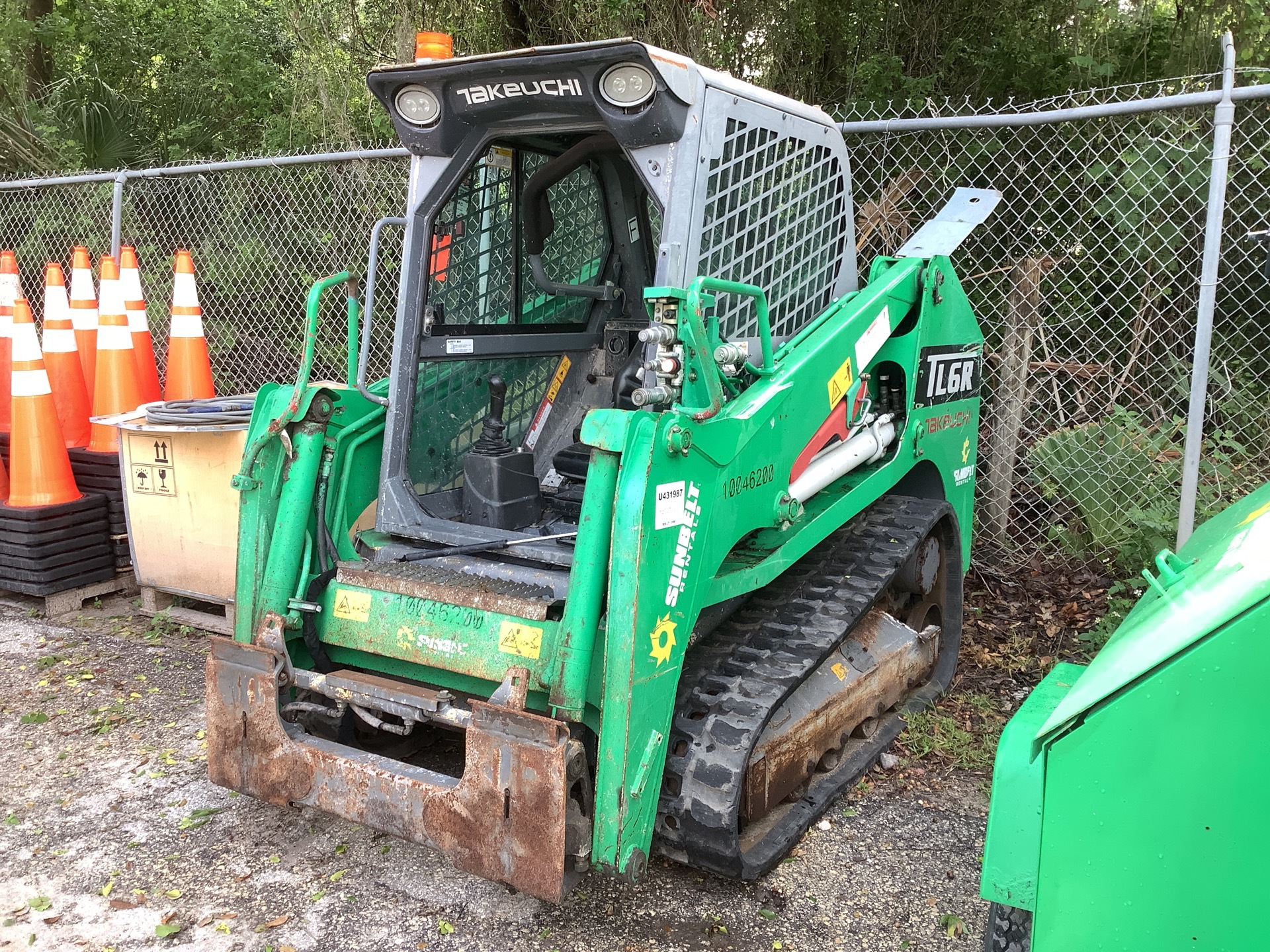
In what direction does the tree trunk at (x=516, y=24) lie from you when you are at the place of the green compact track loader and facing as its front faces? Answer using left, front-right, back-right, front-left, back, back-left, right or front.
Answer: back-right

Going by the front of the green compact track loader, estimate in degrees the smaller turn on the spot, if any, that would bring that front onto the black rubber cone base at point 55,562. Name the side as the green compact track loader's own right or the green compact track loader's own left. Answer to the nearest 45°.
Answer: approximately 90° to the green compact track loader's own right

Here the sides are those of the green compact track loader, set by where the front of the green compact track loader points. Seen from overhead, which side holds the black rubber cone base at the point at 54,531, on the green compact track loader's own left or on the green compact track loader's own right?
on the green compact track loader's own right

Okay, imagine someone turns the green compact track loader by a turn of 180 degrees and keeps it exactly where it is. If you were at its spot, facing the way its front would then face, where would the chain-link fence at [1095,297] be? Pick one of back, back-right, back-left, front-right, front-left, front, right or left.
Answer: front

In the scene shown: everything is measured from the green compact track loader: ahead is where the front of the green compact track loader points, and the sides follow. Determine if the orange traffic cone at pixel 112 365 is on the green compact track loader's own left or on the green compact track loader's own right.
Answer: on the green compact track loader's own right

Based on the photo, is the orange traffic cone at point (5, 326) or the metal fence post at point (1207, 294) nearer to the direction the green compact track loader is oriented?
the orange traffic cone

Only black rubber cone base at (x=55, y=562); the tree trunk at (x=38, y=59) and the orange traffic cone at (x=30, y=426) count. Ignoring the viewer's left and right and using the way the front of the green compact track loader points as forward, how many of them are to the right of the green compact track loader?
3

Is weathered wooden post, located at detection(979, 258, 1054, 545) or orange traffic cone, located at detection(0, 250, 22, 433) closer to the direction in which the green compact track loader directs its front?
the orange traffic cone

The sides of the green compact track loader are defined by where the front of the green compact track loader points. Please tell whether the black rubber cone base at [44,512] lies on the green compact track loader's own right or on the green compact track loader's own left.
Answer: on the green compact track loader's own right

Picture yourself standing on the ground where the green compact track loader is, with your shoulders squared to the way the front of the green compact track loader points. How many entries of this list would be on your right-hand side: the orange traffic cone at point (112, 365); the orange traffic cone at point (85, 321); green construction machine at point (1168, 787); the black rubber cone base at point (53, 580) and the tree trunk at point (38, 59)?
4

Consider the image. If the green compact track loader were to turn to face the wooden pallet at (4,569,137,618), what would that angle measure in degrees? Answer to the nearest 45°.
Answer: approximately 90° to its right

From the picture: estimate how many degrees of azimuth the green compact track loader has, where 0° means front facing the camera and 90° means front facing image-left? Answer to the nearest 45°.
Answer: approximately 45°

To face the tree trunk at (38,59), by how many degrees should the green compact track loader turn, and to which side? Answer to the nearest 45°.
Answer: approximately 90° to its right

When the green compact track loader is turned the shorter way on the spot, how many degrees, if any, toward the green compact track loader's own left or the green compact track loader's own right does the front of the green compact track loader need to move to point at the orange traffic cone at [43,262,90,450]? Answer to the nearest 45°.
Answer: approximately 90° to the green compact track loader's own right

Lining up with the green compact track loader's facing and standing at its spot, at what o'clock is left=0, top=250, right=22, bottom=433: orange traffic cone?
The orange traffic cone is roughly at 3 o'clock from the green compact track loader.

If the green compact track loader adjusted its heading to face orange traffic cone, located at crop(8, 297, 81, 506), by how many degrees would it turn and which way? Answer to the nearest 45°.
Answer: approximately 90° to its right
